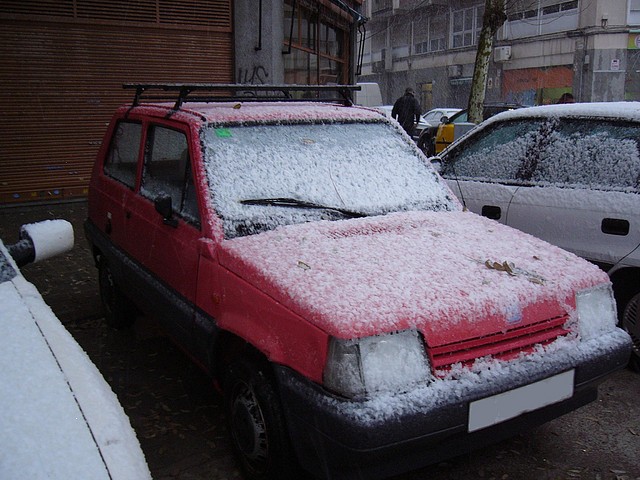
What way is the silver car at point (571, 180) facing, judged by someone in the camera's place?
facing away from the viewer and to the left of the viewer

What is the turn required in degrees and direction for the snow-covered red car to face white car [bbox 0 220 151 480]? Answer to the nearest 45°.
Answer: approximately 90° to its right

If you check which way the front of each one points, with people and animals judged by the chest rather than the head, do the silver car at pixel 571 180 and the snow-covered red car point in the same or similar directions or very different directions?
very different directions

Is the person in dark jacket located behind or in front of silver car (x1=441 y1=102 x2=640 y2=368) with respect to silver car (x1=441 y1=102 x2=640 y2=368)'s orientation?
in front

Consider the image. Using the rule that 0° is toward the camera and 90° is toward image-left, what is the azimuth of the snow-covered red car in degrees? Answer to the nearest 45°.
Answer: approximately 315°

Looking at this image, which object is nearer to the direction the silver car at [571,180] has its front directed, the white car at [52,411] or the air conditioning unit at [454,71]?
the air conditioning unit

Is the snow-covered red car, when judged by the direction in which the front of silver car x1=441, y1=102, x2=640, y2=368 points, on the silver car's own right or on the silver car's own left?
on the silver car's own left

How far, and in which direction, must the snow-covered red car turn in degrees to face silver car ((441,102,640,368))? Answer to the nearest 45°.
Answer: approximately 90° to its left

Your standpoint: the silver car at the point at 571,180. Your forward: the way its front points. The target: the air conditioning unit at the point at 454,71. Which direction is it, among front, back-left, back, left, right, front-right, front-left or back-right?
front-right

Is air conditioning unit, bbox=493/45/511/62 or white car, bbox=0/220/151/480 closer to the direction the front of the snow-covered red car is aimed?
the white car

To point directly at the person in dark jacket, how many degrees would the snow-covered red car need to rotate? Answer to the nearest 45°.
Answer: approximately 135° to its left

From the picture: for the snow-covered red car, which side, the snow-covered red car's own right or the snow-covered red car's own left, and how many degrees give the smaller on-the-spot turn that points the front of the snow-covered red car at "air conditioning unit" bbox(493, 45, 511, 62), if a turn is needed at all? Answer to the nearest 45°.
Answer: approximately 135° to the snow-covered red car's own left
